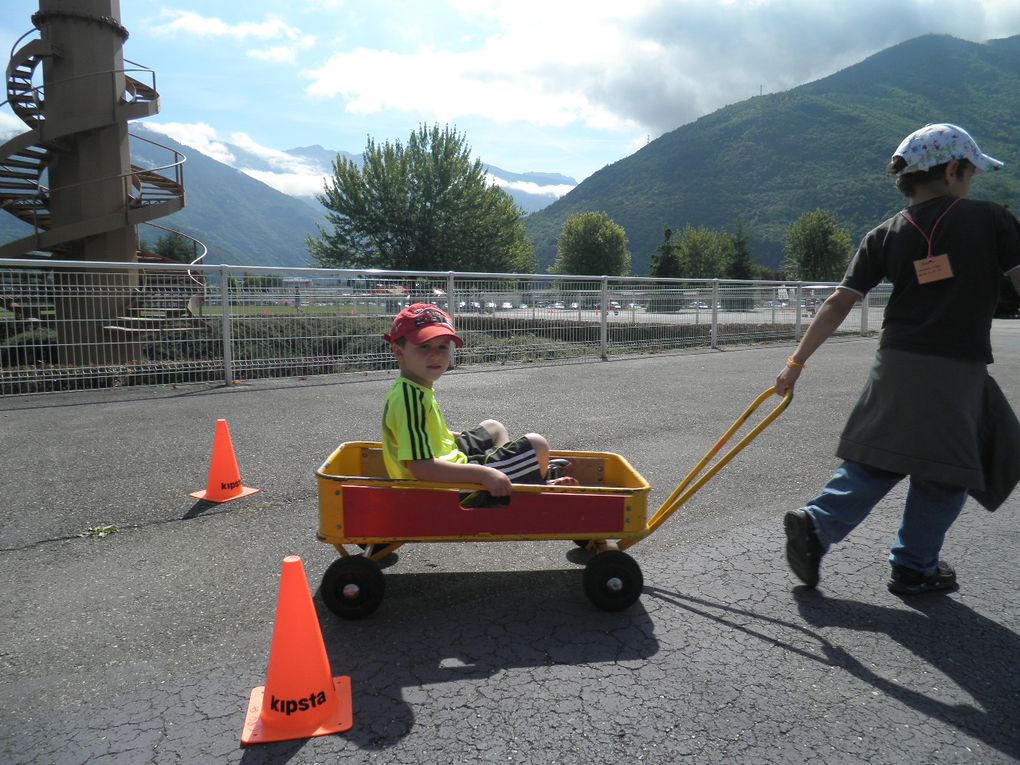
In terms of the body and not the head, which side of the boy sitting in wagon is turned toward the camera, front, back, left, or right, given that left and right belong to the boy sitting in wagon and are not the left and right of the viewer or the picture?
right

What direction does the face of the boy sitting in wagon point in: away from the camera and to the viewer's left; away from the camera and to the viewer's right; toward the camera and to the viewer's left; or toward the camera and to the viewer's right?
toward the camera and to the viewer's right

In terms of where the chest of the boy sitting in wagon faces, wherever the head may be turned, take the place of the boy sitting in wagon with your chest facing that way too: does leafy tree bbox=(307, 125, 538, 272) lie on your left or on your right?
on your left

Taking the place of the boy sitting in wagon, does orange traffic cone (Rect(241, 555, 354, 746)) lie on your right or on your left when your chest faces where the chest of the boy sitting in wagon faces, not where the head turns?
on your right

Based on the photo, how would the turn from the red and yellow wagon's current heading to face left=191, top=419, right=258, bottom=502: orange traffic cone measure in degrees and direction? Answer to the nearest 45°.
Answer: approximately 135° to its left

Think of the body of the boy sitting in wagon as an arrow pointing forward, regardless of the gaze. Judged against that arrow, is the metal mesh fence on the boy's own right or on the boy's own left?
on the boy's own left

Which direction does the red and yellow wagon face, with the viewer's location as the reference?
facing to the right of the viewer

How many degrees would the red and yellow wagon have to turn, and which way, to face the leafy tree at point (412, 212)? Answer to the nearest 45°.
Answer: approximately 90° to its left
